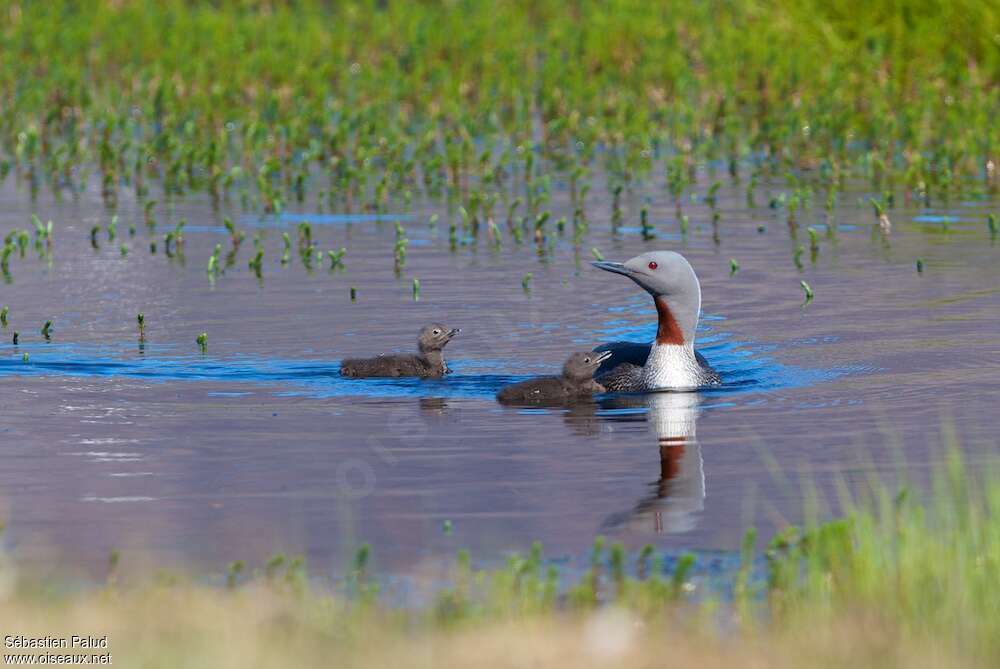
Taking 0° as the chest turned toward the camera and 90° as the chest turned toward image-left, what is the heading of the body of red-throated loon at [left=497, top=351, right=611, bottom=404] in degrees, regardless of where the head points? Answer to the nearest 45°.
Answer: approximately 270°

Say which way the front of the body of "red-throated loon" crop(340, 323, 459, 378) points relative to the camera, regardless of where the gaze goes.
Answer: to the viewer's right

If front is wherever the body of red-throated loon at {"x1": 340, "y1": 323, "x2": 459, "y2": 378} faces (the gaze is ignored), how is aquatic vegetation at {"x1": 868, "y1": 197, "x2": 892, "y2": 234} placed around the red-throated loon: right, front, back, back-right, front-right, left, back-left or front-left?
front-left

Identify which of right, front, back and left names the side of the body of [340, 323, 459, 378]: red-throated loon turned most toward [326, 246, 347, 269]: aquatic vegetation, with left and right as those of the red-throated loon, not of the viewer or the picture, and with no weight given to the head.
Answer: left

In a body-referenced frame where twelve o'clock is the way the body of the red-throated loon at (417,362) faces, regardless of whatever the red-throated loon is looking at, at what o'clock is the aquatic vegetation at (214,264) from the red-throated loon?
The aquatic vegetation is roughly at 8 o'clock from the red-throated loon.

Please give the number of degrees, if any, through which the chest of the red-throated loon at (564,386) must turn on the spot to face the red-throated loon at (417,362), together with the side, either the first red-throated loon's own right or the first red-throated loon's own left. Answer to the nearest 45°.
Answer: approximately 135° to the first red-throated loon's own left

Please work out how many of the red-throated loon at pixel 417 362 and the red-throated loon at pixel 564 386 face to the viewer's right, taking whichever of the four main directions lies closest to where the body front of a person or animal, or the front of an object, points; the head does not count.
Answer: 2
